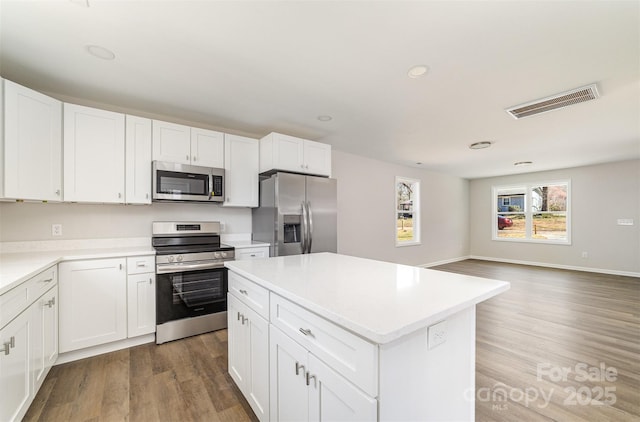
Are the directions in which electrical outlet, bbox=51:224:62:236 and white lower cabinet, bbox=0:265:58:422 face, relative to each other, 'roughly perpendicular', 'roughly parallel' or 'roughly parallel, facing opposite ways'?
roughly perpendicular

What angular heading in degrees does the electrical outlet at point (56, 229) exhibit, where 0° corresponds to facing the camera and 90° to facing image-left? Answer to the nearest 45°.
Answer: approximately 0°

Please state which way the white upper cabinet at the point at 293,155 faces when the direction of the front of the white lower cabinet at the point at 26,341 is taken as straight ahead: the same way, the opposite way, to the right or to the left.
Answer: to the right

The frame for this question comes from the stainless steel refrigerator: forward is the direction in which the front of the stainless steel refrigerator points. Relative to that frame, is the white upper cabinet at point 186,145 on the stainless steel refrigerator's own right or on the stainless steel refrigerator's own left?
on the stainless steel refrigerator's own right

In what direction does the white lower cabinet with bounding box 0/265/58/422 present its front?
to the viewer's right

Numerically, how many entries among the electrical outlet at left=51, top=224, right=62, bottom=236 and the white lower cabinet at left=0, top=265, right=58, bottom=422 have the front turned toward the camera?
1

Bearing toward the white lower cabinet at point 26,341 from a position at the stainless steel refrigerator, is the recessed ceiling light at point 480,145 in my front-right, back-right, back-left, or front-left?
back-left

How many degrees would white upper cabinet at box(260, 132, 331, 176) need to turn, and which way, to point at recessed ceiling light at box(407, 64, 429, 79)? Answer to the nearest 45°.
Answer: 0° — it already faces it

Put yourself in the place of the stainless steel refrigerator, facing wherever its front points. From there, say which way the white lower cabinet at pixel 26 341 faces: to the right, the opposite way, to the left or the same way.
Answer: to the left

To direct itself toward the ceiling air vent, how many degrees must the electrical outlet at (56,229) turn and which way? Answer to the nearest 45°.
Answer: approximately 45° to its left

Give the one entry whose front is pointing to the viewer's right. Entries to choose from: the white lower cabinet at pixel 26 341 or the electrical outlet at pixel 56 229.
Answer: the white lower cabinet

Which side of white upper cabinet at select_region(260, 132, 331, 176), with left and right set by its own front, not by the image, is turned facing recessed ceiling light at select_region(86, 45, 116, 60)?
right

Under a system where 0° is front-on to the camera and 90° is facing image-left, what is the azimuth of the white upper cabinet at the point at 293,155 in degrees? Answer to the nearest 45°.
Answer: approximately 315°

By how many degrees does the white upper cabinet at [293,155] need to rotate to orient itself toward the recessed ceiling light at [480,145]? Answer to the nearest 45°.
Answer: approximately 45° to its left
